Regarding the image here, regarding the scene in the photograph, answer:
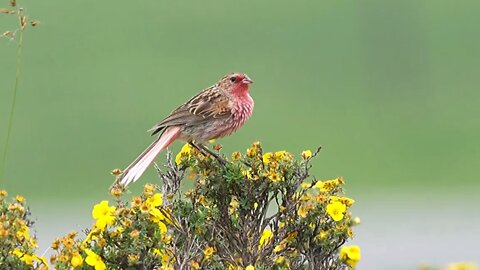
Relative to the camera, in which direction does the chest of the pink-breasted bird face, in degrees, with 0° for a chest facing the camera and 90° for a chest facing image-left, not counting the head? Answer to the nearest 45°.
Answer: approximately 270°
